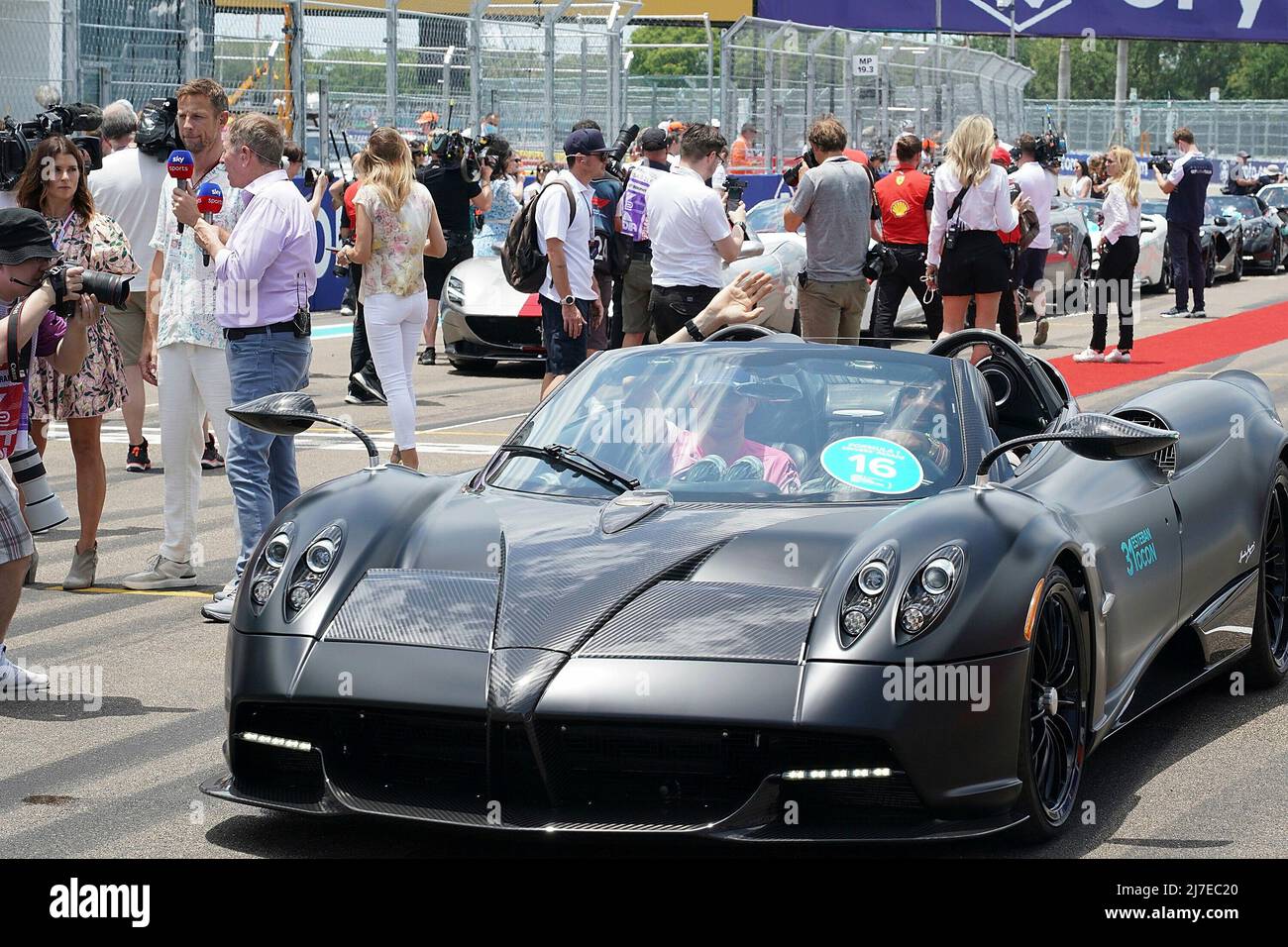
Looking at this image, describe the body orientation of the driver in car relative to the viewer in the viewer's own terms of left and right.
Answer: facing the viewer and to the left of the viewer

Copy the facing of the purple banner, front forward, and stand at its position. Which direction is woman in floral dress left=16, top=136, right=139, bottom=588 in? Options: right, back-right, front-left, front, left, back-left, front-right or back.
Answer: front

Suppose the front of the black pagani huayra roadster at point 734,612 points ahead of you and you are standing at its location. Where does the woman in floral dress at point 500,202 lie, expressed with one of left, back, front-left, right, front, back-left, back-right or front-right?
back-right

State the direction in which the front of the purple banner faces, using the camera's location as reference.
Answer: facing the viewer

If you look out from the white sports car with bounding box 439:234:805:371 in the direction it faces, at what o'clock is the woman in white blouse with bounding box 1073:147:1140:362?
The woman in white blouse is roughly at 7 o'clock from the white sports car.

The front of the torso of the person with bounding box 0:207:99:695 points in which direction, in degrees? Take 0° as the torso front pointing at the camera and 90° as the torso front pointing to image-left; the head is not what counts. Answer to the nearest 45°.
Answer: approximately 270°

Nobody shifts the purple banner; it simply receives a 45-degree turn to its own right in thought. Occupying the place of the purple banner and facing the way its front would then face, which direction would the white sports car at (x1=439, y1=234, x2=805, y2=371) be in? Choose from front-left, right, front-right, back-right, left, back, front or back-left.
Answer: front-left

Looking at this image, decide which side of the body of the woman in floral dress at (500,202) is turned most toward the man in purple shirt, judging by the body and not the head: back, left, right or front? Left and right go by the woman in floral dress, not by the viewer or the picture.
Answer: right
